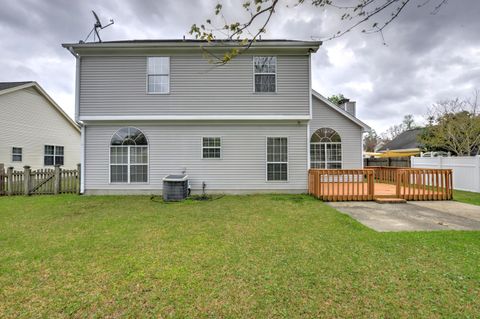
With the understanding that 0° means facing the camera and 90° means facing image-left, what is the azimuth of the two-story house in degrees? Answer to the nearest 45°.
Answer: approximately 180°

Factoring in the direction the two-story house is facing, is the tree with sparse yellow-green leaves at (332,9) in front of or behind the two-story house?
behind

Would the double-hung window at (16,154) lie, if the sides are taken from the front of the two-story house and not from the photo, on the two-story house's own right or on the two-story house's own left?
on the two-story house's own left

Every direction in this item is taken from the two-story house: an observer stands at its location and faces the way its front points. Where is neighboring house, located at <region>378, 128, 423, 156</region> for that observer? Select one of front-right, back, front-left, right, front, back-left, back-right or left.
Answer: front-right

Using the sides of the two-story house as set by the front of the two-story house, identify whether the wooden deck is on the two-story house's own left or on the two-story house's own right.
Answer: on the two-story house's own right

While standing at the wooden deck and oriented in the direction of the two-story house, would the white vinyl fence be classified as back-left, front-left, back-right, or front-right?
back-right

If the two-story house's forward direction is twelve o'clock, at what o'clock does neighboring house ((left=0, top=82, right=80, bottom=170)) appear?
The neighboring house is roughly at 10 o'clock from the two-story house.

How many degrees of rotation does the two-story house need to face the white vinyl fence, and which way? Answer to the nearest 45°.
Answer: approximately 90° to its right

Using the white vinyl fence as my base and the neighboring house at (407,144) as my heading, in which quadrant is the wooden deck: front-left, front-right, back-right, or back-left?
back-left

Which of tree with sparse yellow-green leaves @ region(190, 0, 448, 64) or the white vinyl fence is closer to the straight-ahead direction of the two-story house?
the white vinyl fence

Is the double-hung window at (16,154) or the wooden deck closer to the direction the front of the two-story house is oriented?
the double-hung window

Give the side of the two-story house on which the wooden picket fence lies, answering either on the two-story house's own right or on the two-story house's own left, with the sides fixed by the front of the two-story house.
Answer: on the two-story house's own left
